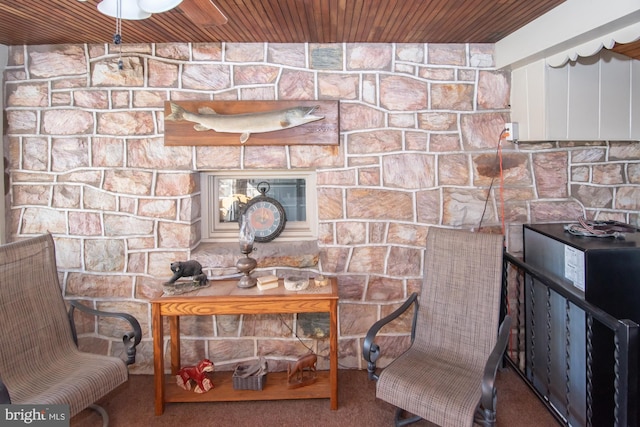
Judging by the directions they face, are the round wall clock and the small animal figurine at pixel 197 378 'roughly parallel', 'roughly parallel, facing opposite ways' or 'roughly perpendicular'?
roughly perpendicular

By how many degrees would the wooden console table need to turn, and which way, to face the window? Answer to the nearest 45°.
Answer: approximately 180°

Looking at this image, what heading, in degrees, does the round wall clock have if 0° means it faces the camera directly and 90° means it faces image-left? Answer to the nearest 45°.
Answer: approximately 0°
